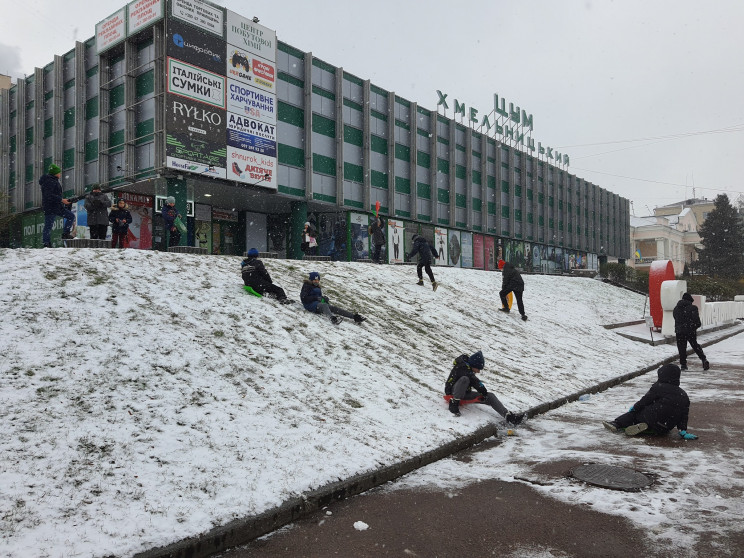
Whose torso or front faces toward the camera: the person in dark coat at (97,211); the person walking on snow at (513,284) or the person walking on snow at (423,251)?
the person in dark coat

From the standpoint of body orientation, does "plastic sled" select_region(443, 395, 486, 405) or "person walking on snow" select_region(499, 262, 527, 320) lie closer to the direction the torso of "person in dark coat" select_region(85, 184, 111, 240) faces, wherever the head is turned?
the plastic sled

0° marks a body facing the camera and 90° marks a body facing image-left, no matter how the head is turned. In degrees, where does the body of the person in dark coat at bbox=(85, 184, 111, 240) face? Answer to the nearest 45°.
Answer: approximately 0°

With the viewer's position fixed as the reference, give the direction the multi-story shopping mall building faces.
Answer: facing the viewer and to the right of the viewer

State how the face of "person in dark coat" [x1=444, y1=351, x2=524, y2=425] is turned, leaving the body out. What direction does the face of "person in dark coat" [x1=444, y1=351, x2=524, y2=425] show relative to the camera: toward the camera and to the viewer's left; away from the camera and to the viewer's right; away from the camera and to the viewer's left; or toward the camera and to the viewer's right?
toward the camera and to the viewer's right

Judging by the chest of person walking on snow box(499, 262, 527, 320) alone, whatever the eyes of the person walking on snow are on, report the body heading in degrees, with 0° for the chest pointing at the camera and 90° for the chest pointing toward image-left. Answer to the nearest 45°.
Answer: approximately 135°

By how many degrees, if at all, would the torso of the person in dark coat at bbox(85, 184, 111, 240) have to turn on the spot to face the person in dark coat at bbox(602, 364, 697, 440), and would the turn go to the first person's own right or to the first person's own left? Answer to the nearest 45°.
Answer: approximately 45° to the first person's own left
